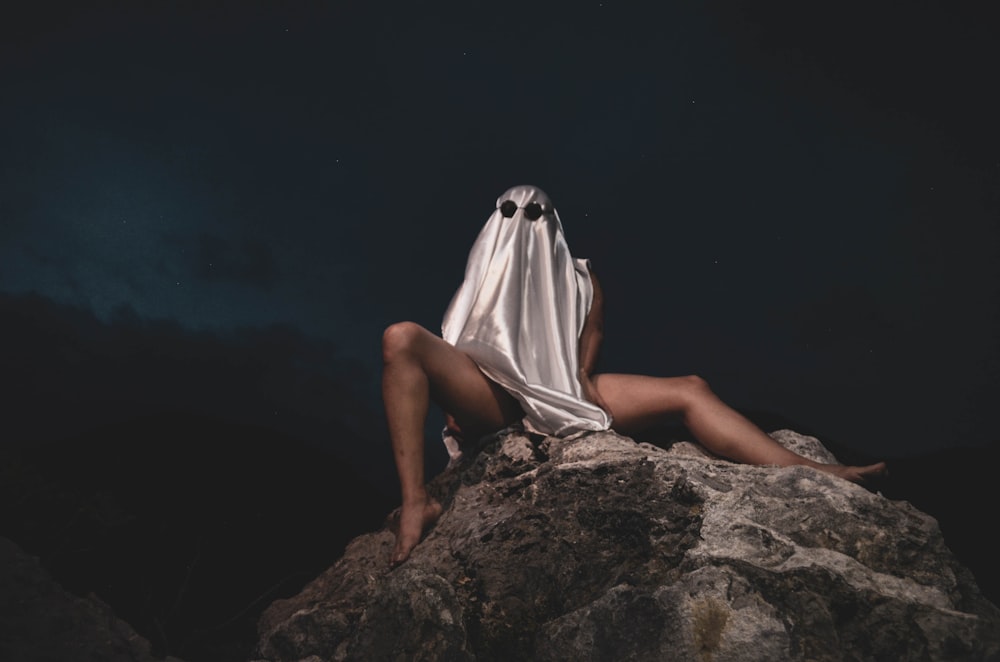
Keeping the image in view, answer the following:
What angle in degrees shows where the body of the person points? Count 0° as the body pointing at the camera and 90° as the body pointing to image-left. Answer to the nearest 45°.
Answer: approximately 0°
